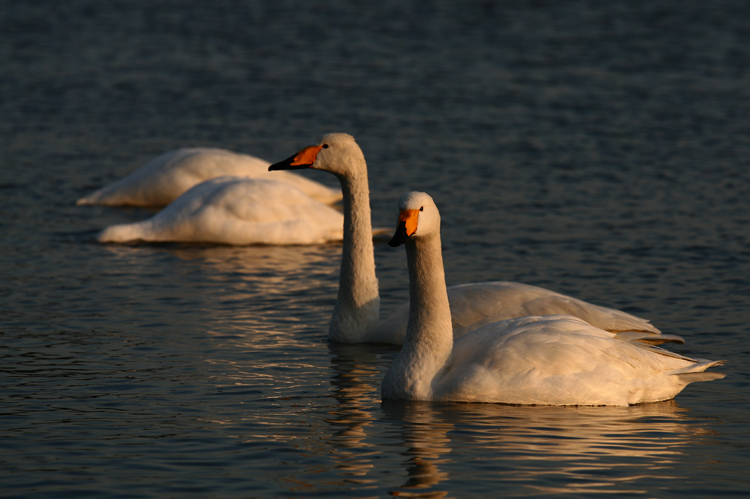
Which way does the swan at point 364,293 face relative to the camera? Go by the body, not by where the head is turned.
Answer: to the viewer's left

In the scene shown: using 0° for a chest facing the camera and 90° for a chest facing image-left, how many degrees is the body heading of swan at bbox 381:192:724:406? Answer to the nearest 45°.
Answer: approximately 90°

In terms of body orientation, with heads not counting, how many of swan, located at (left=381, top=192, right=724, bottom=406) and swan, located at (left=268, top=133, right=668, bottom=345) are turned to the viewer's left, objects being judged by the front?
2

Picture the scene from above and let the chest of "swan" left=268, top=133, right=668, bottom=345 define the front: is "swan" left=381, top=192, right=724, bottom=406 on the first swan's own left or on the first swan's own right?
on the first swan's own left

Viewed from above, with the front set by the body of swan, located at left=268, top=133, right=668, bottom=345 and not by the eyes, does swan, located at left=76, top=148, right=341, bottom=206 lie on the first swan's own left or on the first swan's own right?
on the first swan's own right

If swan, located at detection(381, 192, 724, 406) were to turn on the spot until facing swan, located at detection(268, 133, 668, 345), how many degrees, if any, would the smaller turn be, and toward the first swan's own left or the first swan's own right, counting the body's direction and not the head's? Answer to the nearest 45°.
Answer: approximately 45° to the first swan's own right

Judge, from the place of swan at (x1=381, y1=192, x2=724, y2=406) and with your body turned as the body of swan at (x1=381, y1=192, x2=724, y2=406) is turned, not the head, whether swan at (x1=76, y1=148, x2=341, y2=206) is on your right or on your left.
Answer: on your right
